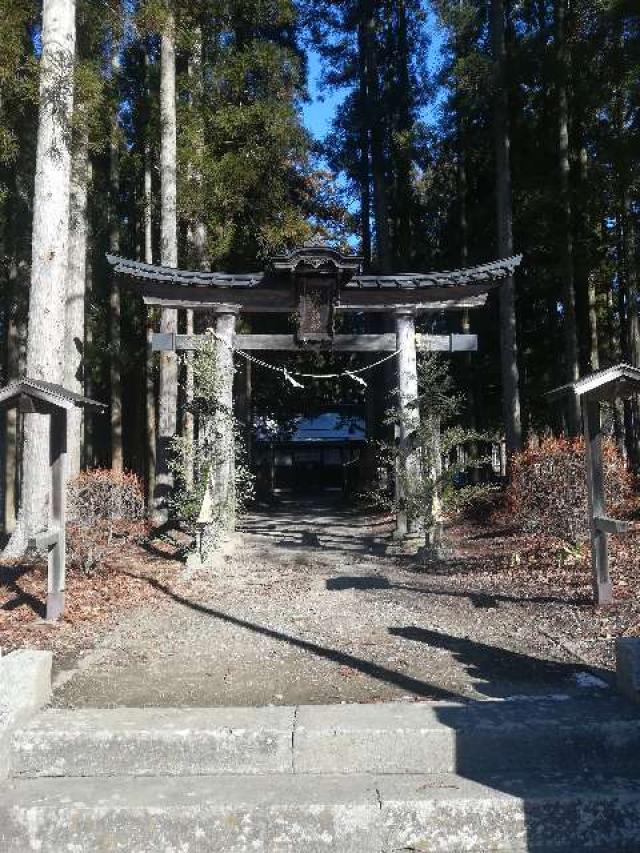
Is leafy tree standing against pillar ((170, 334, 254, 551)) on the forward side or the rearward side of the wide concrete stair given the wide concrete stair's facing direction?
on the rearward side

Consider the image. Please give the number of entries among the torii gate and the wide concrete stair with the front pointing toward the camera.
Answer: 2

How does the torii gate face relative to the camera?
toward the camera

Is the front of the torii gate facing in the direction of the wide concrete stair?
yes

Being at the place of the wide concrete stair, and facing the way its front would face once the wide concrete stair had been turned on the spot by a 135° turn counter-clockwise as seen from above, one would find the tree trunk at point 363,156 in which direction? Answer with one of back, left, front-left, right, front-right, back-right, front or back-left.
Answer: front-left

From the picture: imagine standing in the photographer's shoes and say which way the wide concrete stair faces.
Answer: facing the viewer

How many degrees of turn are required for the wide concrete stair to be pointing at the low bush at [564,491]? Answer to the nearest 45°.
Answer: approximately 135° to its left

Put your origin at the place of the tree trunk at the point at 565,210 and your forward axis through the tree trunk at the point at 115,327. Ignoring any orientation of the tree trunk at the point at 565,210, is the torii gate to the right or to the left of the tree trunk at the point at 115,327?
left

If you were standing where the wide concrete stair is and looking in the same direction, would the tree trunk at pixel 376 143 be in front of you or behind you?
behind

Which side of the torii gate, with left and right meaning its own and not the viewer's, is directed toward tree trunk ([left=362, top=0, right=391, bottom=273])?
back

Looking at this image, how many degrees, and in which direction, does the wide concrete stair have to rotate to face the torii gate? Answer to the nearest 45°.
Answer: approximately 180°

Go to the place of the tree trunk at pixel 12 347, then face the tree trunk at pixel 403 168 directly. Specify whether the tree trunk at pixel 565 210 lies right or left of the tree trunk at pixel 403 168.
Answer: right

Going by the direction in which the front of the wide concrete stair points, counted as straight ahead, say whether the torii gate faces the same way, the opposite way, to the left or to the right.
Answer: the same way
